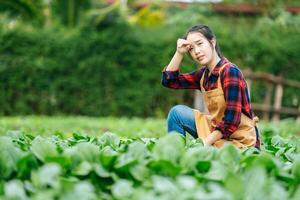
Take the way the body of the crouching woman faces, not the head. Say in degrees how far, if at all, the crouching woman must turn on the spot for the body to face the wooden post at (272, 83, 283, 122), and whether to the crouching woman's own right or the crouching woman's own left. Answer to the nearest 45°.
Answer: approximately 135° to the crouching woman's own right

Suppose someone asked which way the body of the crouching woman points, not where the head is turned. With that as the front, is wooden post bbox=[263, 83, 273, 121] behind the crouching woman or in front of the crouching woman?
behind

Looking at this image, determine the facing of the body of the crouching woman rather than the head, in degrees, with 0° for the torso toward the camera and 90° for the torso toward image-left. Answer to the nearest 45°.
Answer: approximately 45°

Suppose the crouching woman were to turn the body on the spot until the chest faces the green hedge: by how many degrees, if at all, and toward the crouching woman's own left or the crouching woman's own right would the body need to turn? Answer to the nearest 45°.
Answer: approximately 135° to the crouching woman's own right
